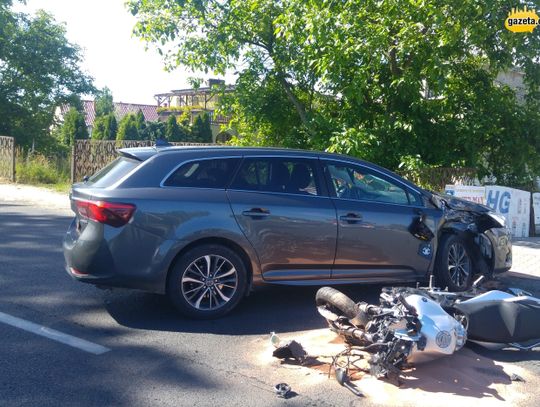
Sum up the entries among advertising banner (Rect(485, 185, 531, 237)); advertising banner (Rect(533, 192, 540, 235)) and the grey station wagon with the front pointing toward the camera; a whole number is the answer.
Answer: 2

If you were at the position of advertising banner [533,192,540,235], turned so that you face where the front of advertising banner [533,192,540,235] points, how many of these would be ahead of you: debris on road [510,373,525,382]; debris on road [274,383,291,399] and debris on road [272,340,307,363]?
3

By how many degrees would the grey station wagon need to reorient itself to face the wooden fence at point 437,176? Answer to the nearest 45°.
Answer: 0° — it already faces it

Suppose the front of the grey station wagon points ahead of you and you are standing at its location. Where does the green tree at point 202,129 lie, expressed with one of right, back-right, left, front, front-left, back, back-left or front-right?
front-left

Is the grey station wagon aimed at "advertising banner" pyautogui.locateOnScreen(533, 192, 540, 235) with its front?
yes

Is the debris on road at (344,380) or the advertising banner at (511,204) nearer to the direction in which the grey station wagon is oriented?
the advertising banner

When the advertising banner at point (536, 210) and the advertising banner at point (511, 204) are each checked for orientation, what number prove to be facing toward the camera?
2

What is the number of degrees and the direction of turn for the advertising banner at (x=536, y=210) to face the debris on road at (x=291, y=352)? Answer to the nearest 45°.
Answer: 0° — it already faces it

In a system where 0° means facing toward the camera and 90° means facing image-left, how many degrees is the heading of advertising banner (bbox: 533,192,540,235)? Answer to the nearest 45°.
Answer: approximately 0°

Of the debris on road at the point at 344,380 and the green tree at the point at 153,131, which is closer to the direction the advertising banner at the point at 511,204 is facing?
the debris on road

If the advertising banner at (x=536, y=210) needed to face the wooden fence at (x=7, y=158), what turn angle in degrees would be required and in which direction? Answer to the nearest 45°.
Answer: approximately 90° to its right

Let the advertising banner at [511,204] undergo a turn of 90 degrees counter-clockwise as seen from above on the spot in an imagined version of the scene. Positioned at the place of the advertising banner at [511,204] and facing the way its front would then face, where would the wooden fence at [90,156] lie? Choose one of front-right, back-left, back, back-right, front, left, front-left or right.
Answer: back
